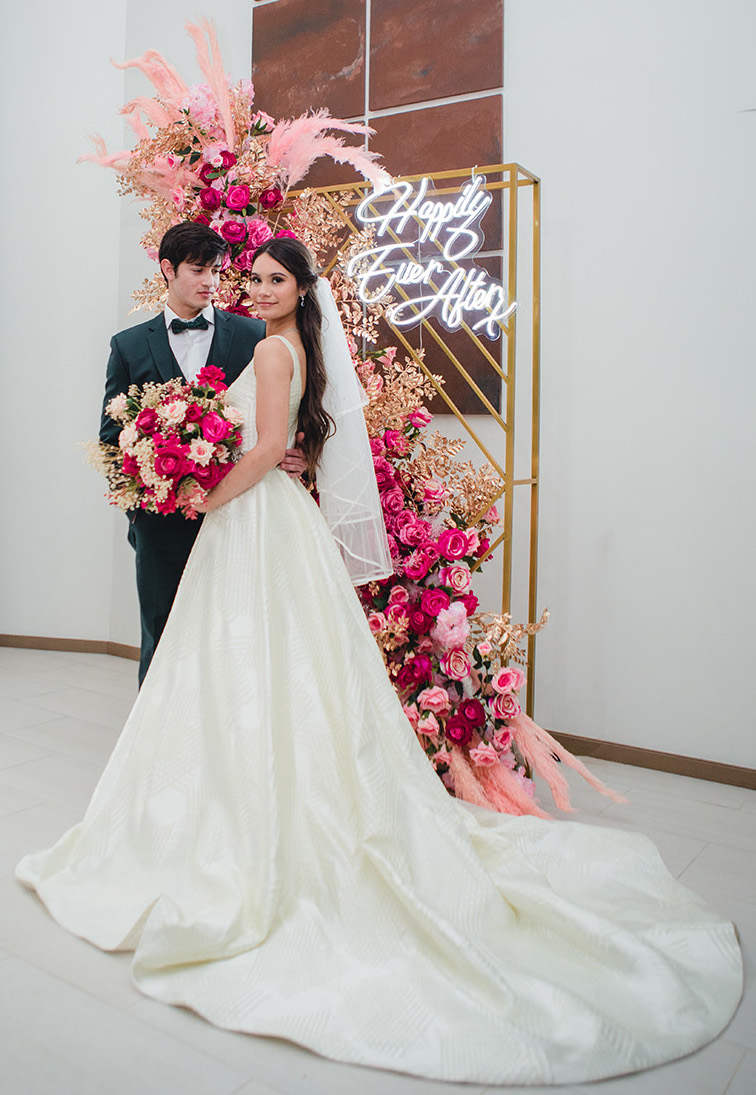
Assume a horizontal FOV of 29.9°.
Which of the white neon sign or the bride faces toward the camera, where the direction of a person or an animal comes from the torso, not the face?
the white neon sign

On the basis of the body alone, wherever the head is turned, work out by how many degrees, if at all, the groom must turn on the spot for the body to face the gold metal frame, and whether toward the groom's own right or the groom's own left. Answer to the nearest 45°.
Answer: approximately 90° to the groom's own left

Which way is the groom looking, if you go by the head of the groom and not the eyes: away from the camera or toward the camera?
toward the camera

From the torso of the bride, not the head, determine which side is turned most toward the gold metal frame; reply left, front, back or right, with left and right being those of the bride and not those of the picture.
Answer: right

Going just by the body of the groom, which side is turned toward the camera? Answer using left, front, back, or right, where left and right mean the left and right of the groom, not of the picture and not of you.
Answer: front

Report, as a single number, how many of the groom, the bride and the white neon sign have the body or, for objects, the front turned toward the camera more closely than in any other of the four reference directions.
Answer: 2

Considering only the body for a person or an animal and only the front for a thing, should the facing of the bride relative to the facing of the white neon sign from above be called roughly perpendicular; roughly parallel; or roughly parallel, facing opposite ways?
roughly perpendicular

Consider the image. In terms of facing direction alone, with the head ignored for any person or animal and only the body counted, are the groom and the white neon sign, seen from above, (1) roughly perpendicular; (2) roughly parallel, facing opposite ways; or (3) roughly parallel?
roughly parallel

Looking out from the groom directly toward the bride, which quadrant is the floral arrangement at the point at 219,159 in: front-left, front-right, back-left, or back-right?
back-left

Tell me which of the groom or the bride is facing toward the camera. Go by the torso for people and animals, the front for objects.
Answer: the groom

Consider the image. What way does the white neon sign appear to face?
toward the camera

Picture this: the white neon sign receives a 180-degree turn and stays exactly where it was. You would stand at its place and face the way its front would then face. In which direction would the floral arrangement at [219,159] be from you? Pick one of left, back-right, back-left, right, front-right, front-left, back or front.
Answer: left

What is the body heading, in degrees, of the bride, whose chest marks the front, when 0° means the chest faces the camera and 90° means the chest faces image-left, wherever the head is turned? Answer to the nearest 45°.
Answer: approximately 90°

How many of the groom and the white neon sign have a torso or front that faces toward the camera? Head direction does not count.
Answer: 2

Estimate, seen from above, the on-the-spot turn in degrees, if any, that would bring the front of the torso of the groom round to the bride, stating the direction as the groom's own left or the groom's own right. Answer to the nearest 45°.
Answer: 0° — they already face them
